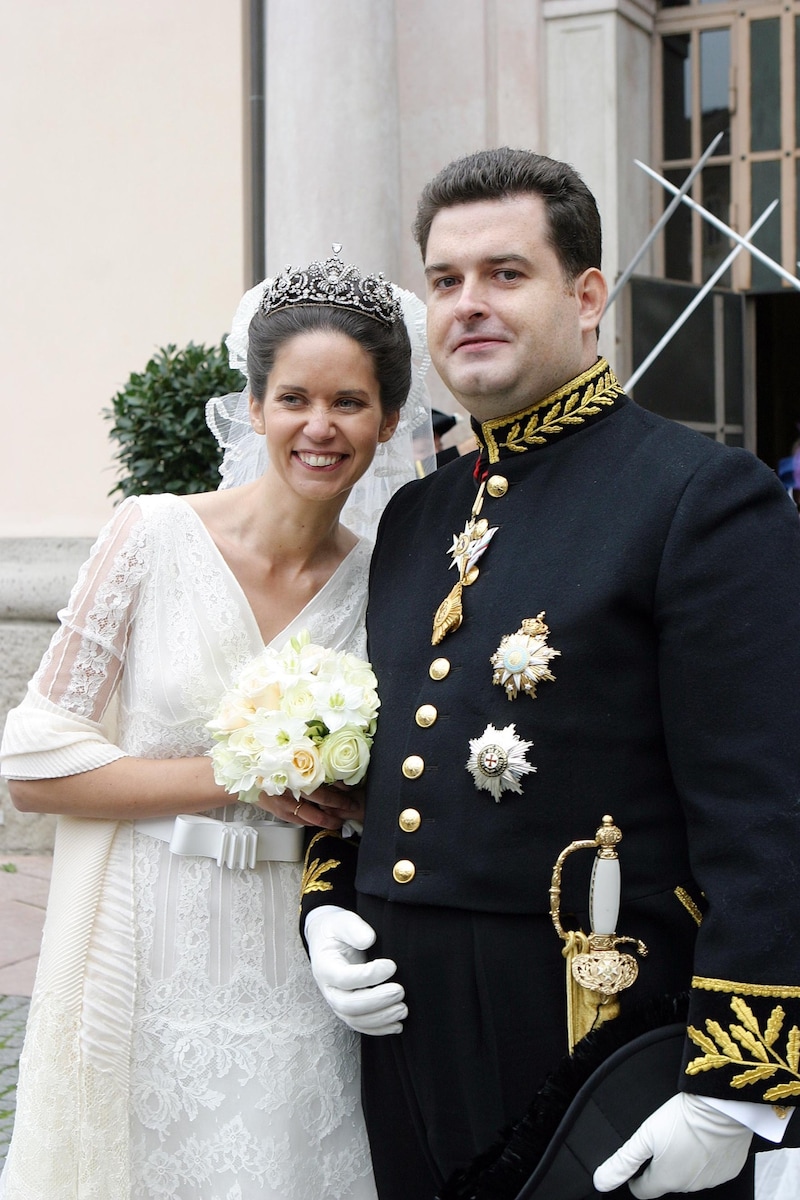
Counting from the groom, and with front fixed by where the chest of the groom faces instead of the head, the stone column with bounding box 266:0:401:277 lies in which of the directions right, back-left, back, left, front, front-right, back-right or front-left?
back-right

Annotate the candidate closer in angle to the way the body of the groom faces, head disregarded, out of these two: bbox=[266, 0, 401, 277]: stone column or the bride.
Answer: the bride

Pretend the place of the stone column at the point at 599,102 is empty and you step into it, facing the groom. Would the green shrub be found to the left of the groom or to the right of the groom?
right

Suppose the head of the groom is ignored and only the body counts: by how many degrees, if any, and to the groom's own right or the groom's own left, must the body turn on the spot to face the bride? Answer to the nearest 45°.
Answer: approximately 90° to the groom's own right

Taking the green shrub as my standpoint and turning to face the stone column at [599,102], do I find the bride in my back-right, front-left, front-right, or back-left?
back-right

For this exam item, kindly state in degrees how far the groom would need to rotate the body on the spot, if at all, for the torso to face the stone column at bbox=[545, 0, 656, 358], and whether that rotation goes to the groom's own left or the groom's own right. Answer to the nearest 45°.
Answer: approximately 135° to the groom's own right

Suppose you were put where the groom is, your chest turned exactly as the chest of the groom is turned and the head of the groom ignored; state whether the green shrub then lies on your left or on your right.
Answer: on your right

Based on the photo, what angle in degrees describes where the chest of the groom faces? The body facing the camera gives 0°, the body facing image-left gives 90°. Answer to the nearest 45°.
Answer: approximately 45°
